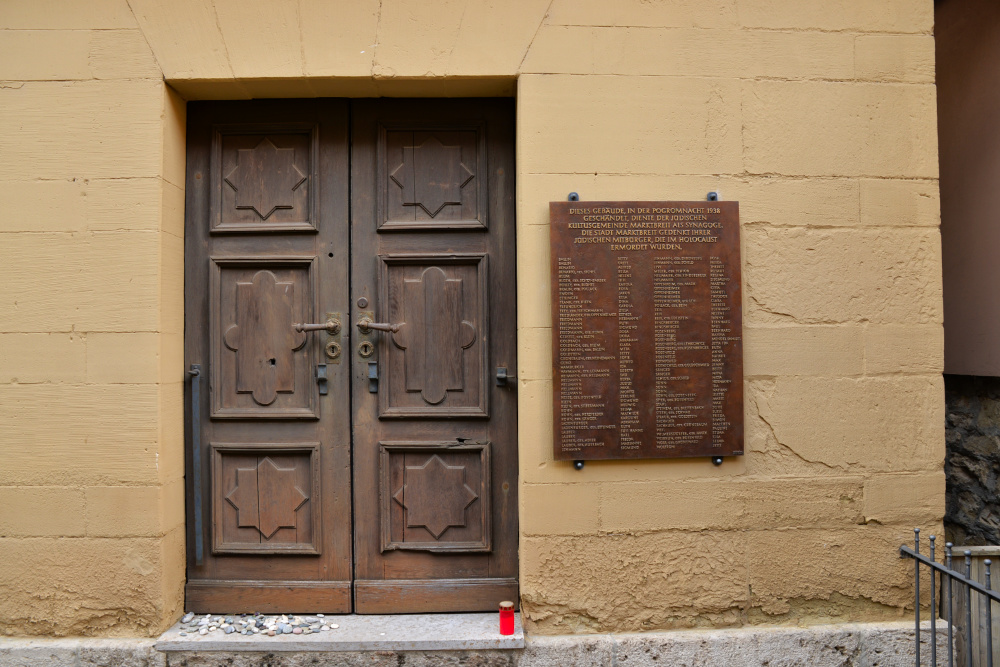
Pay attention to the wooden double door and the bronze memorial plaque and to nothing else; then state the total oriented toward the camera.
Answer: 2

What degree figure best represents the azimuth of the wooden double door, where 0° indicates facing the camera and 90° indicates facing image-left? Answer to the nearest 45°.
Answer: approximately 0°

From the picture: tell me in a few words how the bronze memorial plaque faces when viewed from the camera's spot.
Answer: facing the viewer

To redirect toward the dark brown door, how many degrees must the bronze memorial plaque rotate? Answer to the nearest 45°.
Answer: approximately 90° to its right

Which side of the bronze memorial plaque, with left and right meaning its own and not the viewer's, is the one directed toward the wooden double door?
right

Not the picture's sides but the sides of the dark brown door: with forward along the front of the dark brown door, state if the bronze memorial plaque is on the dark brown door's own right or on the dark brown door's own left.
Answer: on the dark brown door's own left

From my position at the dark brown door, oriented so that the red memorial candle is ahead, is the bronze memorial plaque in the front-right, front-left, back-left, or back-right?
front-left

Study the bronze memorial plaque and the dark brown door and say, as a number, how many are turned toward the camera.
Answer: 2

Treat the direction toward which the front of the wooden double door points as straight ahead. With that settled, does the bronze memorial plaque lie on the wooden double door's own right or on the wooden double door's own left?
on the wooden double door's own left

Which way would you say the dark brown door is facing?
toward the camera
